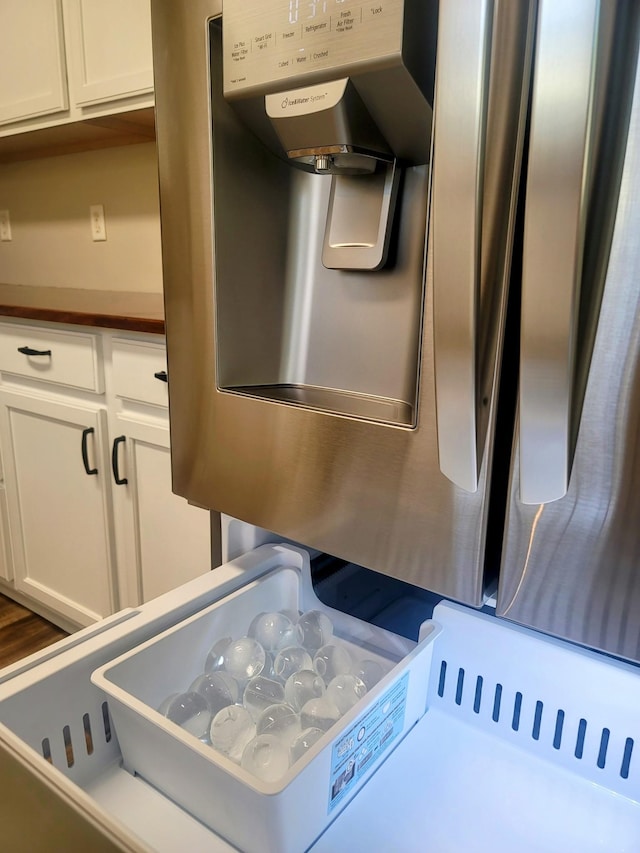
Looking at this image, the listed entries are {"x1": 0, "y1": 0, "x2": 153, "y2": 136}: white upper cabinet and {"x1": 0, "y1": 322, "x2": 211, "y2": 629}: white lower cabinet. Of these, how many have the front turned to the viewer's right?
0

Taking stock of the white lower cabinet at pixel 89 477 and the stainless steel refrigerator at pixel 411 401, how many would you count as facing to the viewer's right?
0

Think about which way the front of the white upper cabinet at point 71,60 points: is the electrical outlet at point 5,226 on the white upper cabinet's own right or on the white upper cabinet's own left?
on the white upper cabinet's own right

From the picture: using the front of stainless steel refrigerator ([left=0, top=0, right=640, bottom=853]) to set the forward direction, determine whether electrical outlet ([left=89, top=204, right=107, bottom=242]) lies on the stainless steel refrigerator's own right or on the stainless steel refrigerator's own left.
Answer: on the stainless steel refrigerator's own right

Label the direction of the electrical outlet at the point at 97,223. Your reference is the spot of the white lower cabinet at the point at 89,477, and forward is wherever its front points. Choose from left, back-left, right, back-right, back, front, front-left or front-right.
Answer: back-right

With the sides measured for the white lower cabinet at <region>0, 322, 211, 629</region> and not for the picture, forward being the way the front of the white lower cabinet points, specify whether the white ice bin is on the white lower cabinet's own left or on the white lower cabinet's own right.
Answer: on the white lower cabinet's own left

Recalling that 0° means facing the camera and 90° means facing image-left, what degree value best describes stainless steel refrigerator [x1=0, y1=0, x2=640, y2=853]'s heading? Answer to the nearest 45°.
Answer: approximately 45°

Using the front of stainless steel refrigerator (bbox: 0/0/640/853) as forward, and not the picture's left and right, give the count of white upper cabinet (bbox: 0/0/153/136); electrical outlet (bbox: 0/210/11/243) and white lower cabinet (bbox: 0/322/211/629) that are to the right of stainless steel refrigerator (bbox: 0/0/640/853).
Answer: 3

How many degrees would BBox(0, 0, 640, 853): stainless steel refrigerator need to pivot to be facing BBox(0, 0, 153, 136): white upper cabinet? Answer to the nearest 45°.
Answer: approximately 90° to its right
